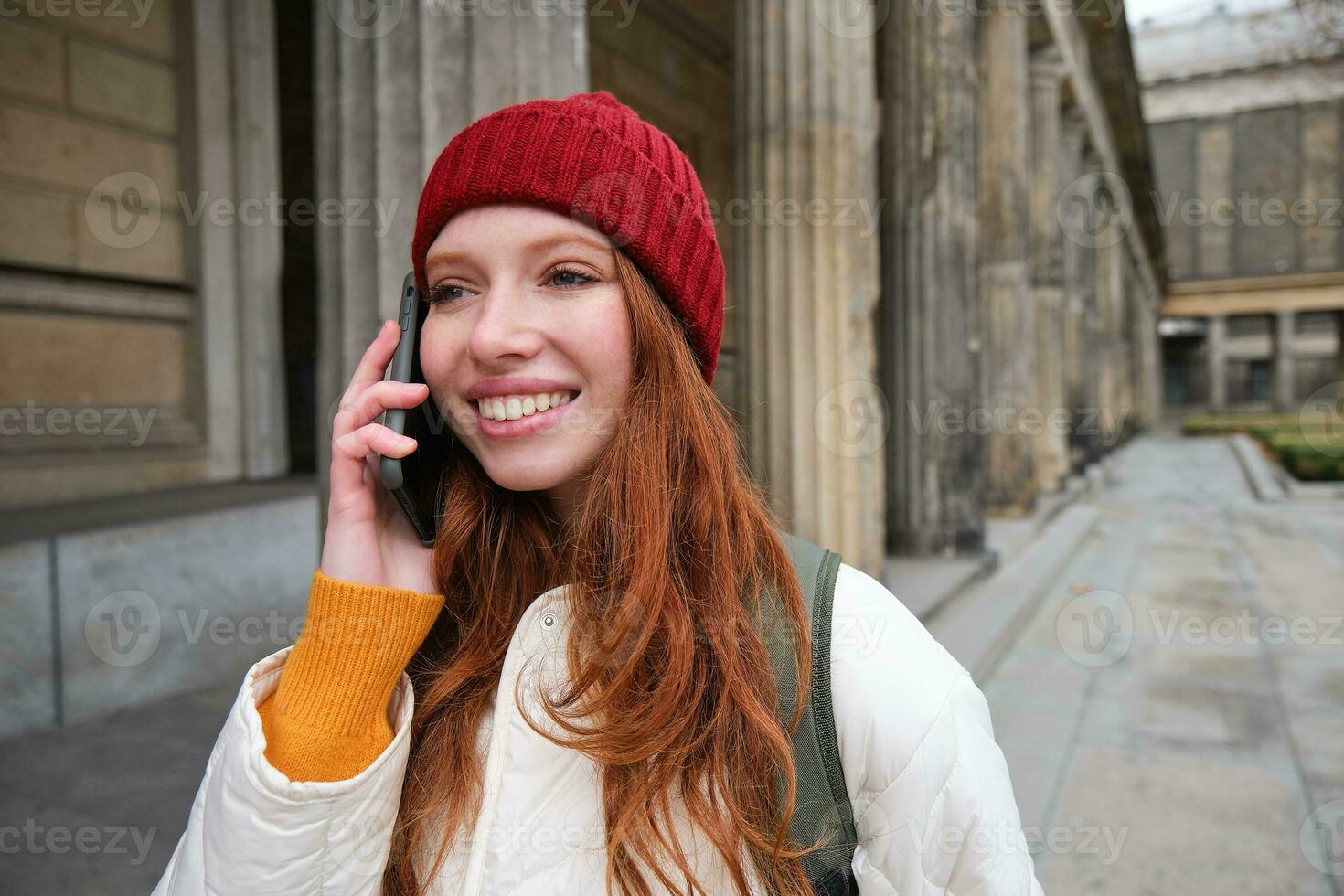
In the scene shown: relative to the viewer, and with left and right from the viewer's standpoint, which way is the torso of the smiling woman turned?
facing the viewer and to the left of the viewer

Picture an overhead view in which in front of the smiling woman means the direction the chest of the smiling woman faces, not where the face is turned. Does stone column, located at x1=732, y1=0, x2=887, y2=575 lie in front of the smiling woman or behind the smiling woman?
behind

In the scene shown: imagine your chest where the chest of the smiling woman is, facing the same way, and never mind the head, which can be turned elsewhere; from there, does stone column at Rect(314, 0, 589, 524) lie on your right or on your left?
on your right

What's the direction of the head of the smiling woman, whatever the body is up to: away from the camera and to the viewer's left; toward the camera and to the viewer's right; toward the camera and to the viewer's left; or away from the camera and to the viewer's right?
toward the camera and to the viewer's left
